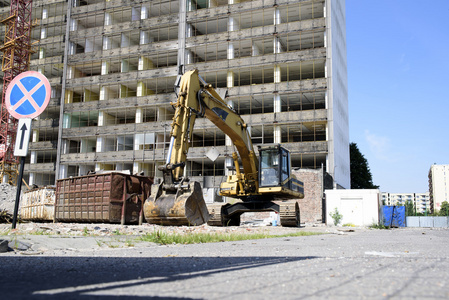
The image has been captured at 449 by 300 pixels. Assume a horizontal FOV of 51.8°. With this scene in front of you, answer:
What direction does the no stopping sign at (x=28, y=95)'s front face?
toward the camera

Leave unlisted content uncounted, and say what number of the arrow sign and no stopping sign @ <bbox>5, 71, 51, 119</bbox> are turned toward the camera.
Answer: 2

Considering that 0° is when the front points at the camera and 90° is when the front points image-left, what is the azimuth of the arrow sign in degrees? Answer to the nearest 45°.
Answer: approximately 0°

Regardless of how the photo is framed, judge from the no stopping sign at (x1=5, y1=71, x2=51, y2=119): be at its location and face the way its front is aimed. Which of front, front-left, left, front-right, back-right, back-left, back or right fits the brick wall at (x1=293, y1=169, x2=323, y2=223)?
back-left

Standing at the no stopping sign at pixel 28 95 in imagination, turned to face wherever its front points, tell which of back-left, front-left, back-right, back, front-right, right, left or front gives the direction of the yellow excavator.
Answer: back-left

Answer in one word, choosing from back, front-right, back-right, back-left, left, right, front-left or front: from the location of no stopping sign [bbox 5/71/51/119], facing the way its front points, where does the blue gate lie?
back-left

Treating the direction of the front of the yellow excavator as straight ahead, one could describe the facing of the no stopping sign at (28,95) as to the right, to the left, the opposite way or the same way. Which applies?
to the left

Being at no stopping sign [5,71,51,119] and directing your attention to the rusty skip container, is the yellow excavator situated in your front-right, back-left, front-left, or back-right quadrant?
front-right

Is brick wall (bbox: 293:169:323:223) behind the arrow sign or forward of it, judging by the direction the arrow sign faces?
behind

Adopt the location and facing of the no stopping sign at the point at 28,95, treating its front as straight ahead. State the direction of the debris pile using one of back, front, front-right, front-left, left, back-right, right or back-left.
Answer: back

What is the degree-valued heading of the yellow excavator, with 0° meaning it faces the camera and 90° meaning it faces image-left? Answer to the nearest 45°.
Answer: approximately 45°
